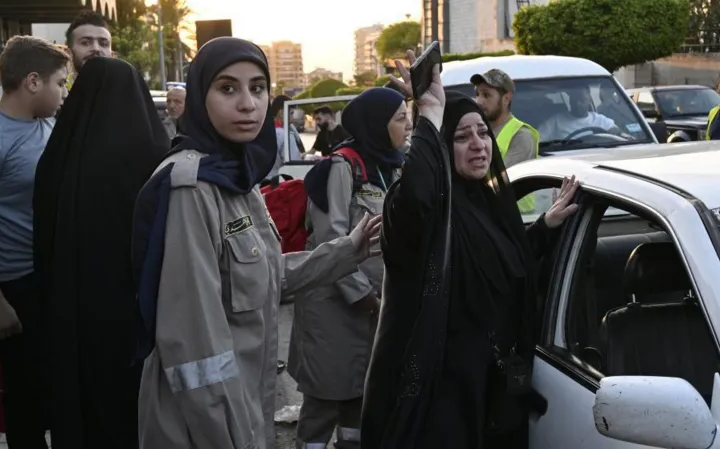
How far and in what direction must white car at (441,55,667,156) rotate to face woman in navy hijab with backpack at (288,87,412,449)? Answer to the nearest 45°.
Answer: approximately 45° to its right

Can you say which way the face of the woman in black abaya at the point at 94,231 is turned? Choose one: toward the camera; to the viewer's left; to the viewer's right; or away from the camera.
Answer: away from the camera

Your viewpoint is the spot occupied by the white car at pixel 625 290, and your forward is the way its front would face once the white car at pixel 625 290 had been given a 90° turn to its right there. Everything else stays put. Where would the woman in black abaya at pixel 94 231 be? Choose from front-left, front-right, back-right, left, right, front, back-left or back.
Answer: front-right

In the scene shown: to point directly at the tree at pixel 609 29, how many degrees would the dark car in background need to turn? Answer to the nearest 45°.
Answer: approximately 135° to its left

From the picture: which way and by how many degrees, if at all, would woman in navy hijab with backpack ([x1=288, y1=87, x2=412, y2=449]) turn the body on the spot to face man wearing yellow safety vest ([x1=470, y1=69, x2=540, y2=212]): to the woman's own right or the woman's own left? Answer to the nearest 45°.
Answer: approximately 45° to the woman's own left

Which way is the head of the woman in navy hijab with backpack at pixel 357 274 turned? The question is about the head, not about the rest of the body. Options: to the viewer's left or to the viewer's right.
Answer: to the viewer's right

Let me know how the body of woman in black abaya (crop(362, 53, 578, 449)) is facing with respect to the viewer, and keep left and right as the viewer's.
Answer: facing the viewer and to the right of the viewer

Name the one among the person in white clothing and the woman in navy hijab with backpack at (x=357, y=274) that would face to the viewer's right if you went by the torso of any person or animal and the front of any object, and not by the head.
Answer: the woman in navy hijab with backpack

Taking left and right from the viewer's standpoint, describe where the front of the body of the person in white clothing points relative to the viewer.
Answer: facing the viewer

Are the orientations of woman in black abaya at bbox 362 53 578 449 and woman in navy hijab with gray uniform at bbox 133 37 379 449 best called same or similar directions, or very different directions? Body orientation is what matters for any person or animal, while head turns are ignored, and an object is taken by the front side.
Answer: same or similar directions

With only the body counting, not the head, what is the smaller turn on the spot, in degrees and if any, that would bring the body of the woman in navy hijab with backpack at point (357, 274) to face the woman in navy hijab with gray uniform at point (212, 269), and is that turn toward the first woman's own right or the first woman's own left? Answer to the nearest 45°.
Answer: approximately 90° to the first woman's own right
